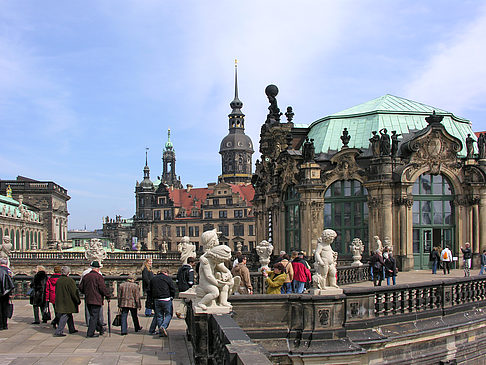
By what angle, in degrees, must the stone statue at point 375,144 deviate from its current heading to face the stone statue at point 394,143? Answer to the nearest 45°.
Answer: approximately 135° to its left

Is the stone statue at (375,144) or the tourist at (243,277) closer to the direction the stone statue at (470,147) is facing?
the tourist

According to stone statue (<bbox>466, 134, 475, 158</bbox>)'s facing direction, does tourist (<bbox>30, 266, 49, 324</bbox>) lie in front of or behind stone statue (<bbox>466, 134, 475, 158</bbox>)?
in front

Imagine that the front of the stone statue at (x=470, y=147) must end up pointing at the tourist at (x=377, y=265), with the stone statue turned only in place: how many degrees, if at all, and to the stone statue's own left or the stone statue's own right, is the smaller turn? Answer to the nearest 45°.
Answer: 0° — it already faces them

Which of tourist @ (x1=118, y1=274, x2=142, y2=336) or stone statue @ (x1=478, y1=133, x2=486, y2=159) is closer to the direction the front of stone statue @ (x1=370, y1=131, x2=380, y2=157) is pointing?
the tourist

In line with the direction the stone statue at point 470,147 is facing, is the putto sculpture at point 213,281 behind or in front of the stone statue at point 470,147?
in front

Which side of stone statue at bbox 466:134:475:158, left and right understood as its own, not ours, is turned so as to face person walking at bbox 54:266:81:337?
front

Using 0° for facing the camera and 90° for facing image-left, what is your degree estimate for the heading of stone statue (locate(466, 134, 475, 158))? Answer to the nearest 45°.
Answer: approximately 0°

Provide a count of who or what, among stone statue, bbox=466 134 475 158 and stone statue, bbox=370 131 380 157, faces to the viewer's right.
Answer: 0

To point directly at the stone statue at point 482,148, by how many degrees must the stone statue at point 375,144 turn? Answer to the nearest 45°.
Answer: approximately 135° to its left
